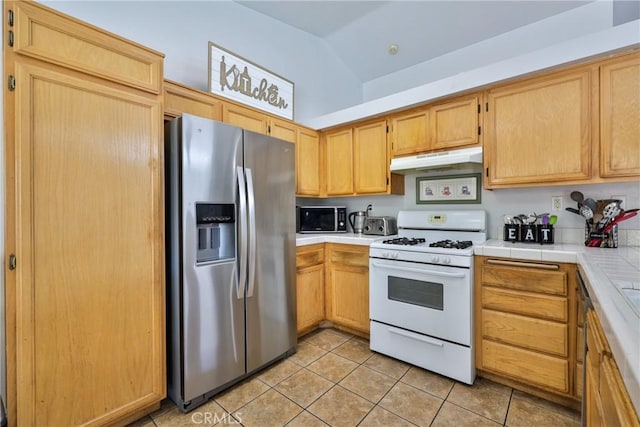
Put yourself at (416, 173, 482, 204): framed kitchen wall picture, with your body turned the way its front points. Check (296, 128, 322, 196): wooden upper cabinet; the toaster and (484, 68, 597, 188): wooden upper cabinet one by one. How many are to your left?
1

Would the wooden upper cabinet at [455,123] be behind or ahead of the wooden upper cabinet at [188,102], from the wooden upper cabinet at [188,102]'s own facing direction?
ahead

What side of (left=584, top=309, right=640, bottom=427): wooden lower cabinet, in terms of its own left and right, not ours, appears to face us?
left

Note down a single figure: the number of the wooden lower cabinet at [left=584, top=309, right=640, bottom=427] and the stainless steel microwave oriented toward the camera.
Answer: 1

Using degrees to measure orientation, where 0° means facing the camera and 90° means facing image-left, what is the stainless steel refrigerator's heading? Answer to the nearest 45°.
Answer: approximately 315°

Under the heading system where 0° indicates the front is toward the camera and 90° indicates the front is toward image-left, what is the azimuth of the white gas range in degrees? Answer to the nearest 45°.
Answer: approximately 45°

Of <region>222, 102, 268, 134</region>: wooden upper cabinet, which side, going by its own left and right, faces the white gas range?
front

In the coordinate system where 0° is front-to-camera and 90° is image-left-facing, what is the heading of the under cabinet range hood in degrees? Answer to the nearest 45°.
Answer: approximately 45°

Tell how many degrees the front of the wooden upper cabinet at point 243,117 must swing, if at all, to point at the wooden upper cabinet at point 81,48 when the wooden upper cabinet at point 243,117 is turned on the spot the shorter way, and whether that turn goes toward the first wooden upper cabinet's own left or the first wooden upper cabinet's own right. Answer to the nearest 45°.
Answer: approximately 90° to the first wooden upper cabinet's own right

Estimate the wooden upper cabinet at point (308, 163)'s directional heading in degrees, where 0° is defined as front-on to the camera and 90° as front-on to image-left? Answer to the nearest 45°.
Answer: approximately 315°

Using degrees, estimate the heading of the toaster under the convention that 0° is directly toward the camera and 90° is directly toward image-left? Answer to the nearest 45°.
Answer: approximately 45°

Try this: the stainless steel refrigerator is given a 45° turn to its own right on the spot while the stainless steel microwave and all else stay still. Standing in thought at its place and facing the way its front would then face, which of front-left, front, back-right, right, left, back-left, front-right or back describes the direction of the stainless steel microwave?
back-left

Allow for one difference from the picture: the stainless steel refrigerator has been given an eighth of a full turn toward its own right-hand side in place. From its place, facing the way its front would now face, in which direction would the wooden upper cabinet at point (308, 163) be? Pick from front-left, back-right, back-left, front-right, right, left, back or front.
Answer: back-left

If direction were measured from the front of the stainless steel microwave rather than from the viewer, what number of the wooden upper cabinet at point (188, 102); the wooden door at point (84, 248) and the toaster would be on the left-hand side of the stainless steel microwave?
1
